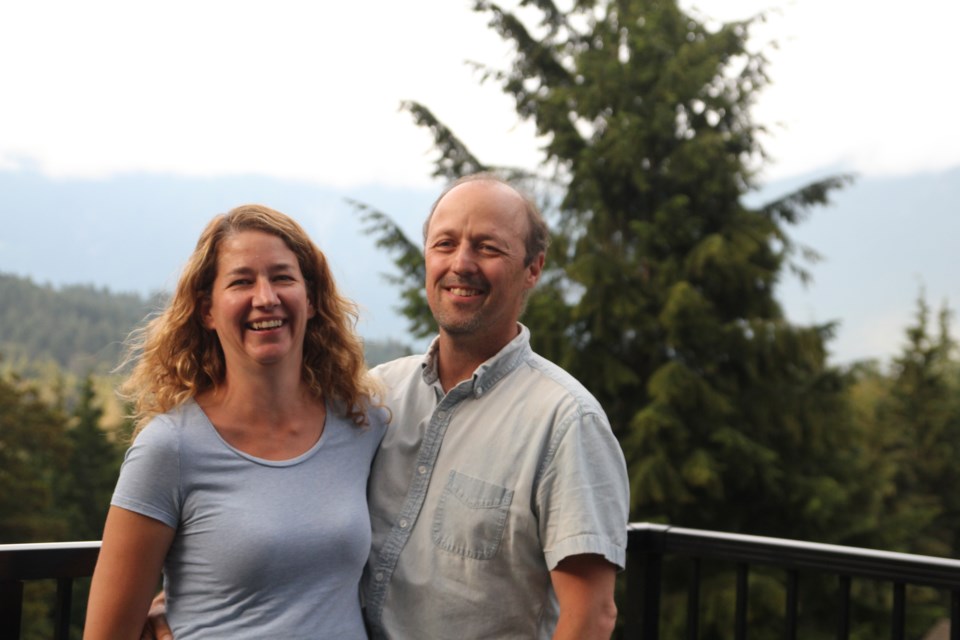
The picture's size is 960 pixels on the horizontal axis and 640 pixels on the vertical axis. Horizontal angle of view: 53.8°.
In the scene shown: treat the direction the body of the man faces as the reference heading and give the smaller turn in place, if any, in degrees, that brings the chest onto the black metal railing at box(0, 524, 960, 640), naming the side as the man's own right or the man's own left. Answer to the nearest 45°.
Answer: approximately 180°

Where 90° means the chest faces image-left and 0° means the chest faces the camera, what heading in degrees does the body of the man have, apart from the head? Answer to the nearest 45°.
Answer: approximately 45°

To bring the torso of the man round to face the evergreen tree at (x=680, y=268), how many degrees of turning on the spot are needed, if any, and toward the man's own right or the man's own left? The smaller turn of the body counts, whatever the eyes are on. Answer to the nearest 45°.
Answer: approximately 135° to the man's own right

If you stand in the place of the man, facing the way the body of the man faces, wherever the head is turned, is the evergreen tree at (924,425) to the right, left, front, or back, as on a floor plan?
back

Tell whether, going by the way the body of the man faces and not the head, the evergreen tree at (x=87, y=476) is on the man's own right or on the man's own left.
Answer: on the man's own right

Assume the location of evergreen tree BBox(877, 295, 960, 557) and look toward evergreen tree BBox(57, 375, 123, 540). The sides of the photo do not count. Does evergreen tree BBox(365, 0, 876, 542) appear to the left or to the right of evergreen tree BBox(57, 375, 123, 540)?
left
